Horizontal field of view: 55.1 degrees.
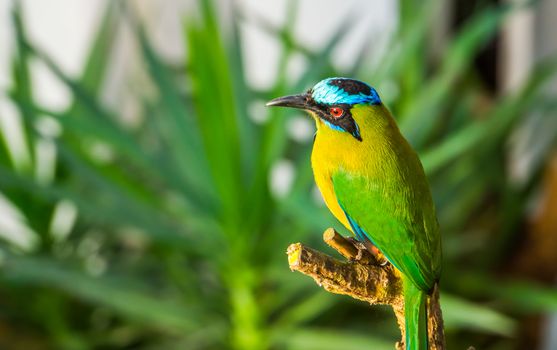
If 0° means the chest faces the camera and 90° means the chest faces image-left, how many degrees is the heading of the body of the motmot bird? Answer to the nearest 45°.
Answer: approximately 90°
